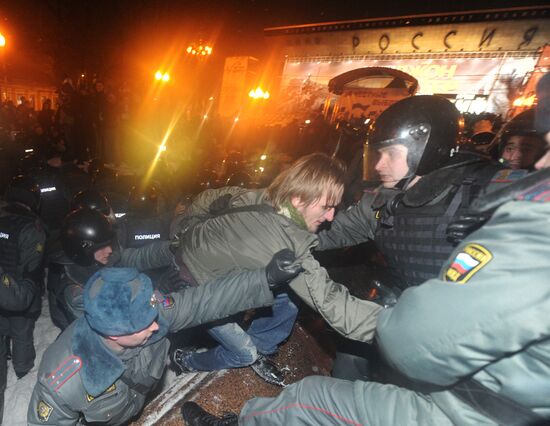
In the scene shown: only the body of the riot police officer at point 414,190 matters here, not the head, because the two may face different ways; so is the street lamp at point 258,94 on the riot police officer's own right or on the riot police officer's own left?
on the riot police officer's own right

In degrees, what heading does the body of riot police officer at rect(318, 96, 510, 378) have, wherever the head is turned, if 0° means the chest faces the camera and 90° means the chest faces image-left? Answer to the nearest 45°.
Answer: approximately 45°

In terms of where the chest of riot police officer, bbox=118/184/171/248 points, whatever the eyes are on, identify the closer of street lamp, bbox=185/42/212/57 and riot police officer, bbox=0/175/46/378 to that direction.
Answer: the street lamp

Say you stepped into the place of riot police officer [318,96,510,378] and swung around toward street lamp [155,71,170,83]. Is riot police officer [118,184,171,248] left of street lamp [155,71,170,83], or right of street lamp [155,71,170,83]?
left

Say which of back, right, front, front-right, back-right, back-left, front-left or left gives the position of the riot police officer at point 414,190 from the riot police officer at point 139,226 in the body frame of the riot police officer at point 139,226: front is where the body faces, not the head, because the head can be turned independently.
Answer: back-right

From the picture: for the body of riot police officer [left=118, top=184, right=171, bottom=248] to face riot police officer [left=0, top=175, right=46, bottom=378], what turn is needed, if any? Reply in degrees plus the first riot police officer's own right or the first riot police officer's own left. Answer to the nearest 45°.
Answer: approximately 135° to the first riot police officer's own left

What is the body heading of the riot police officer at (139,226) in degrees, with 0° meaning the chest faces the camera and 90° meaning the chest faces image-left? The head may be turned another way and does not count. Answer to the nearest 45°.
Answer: approximately 180°

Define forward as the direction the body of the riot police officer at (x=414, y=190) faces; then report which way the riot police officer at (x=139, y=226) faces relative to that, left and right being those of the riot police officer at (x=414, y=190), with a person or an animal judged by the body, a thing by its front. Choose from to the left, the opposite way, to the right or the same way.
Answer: to the right

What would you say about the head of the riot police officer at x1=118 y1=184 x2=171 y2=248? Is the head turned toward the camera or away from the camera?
away from the camera

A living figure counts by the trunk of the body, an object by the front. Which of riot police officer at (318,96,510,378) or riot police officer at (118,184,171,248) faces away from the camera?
riot police officer at (118,184,171,248)
